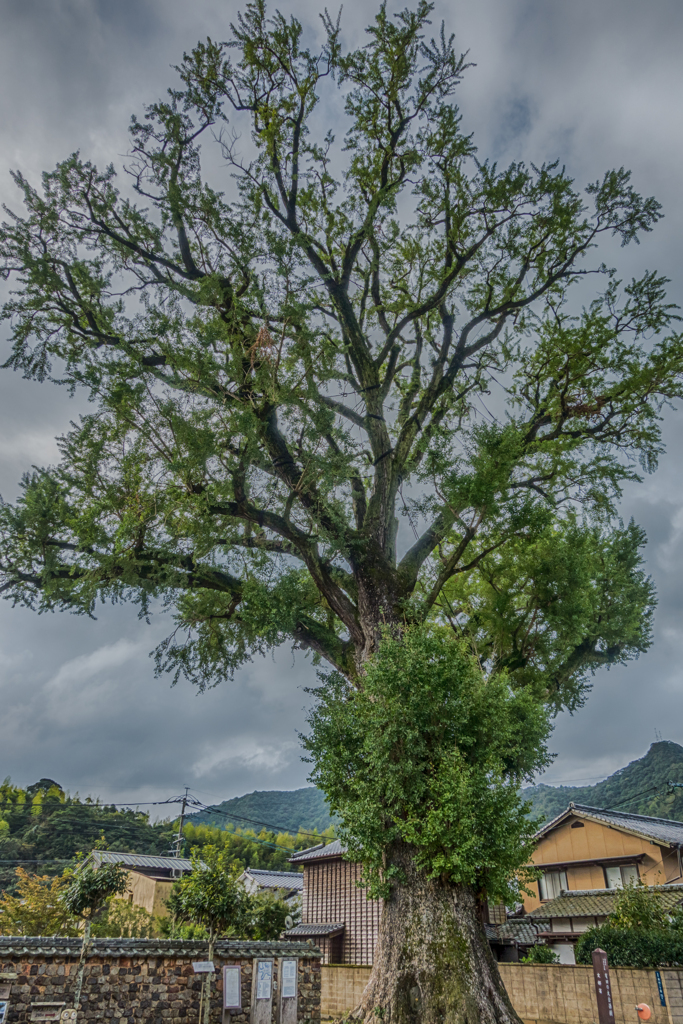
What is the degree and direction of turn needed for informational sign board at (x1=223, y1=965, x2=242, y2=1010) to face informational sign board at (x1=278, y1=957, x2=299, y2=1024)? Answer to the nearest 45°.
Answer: approximately 135° to its left

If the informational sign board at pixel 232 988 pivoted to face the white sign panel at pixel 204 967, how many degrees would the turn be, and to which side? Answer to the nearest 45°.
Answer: approximately 45° to its right

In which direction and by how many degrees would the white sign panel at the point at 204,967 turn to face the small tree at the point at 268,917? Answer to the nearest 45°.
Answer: approximately 180°

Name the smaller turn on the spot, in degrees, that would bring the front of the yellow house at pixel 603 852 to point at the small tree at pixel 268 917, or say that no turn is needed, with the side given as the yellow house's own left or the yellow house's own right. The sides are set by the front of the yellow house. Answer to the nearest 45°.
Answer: approximately 45° to the yellow house's own right

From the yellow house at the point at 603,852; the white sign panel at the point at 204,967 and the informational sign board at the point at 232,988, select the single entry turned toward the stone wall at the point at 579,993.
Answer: the yellow house

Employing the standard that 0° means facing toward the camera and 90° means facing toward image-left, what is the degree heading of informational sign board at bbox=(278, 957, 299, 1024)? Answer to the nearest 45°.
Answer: approximately 0°

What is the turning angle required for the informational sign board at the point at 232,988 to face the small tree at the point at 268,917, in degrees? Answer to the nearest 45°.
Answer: approximately 180°

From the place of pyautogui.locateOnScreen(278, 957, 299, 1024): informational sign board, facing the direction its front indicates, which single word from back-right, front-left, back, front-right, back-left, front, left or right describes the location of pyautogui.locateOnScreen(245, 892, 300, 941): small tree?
back
